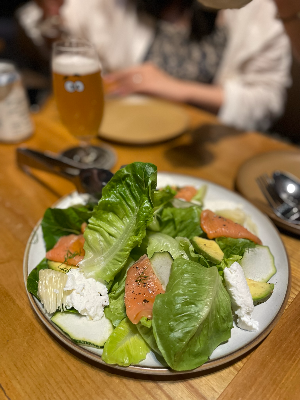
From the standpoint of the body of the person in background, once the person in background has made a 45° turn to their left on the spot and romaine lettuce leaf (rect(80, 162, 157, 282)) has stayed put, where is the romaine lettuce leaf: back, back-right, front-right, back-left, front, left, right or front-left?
front-right

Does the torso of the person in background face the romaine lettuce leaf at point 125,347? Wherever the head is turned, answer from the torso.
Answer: yes

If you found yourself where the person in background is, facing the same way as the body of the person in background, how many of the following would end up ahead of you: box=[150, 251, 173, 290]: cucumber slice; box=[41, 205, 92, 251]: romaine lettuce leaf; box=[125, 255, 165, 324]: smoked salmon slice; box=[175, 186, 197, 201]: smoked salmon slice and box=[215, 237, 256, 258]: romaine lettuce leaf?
5

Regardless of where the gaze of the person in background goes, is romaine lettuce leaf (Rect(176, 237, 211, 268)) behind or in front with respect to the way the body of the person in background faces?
in front

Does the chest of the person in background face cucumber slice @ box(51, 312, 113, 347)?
yes

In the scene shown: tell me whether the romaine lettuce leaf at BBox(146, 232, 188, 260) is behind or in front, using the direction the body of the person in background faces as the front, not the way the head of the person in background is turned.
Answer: in front

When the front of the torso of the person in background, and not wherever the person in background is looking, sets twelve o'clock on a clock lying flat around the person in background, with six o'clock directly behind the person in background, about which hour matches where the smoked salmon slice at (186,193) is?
The smoked salmon slice is roughly at 12 o'clock from the person in background.

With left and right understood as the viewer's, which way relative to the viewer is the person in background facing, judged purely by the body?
facing the viewer

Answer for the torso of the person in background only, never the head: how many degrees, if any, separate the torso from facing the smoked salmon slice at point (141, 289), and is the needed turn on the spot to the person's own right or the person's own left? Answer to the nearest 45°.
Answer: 0° — they already face it

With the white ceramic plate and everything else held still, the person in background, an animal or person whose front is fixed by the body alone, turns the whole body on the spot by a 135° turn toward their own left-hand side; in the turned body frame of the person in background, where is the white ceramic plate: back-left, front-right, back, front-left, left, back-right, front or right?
back-right

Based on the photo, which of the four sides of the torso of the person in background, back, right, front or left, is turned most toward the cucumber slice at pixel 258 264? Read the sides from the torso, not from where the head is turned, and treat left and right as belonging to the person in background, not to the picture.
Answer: front

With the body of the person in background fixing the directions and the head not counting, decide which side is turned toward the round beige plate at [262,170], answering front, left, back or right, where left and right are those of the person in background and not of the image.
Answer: front

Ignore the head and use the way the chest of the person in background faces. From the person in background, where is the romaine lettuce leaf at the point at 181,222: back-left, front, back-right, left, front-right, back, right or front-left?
front
